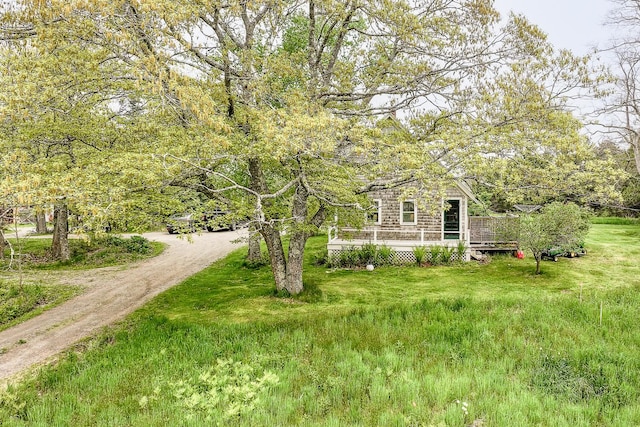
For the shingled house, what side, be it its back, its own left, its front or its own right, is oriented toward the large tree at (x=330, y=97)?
front

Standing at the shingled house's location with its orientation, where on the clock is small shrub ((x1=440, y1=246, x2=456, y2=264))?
The small shrub is roughly at 10 o'clock from the shingled house.

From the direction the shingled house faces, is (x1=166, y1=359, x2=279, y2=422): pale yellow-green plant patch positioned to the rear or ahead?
ahead

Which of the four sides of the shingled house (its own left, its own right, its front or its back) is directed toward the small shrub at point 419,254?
front

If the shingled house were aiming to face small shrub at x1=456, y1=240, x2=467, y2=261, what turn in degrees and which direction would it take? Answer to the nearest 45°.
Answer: approximately 90° to its left

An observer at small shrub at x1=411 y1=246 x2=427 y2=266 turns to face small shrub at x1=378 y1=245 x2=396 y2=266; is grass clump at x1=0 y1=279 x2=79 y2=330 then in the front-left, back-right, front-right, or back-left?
front-left

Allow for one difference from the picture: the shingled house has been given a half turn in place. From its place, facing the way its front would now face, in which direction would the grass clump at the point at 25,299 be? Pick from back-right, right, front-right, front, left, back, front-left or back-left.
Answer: back-left

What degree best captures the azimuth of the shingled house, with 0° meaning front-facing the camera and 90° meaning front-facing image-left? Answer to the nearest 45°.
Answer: approximately 0°

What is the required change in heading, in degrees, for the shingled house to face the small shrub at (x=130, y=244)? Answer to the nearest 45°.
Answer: approximately 90° to its right
